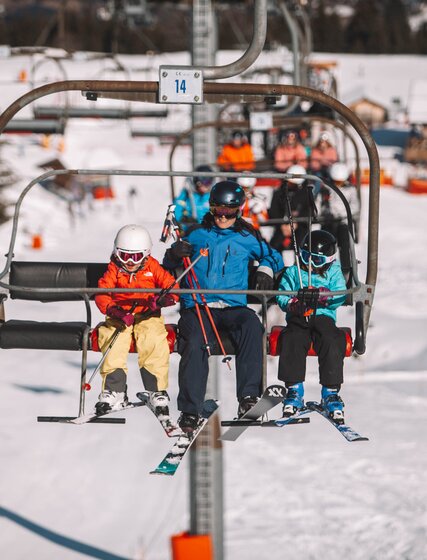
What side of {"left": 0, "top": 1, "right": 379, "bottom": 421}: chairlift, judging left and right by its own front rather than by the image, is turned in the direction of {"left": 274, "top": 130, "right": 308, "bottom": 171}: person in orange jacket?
back

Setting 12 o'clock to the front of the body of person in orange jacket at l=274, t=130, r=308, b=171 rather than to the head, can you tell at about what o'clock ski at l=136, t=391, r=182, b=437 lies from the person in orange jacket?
The ski is roughly at 12 o'clock from the person in orange jacket.

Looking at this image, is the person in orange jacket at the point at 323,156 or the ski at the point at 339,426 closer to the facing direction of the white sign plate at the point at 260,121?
the ski

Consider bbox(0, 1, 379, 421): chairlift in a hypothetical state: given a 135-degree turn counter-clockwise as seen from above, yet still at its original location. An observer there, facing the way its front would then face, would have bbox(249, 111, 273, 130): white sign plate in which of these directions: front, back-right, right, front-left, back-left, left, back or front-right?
front-left

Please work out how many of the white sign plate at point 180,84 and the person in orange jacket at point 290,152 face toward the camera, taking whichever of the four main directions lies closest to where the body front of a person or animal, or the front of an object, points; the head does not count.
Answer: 2

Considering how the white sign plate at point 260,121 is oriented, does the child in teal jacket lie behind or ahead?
ahead

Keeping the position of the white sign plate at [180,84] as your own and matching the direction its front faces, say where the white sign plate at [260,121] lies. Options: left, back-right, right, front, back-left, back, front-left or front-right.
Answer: back

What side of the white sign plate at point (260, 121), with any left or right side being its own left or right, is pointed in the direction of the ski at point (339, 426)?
front
